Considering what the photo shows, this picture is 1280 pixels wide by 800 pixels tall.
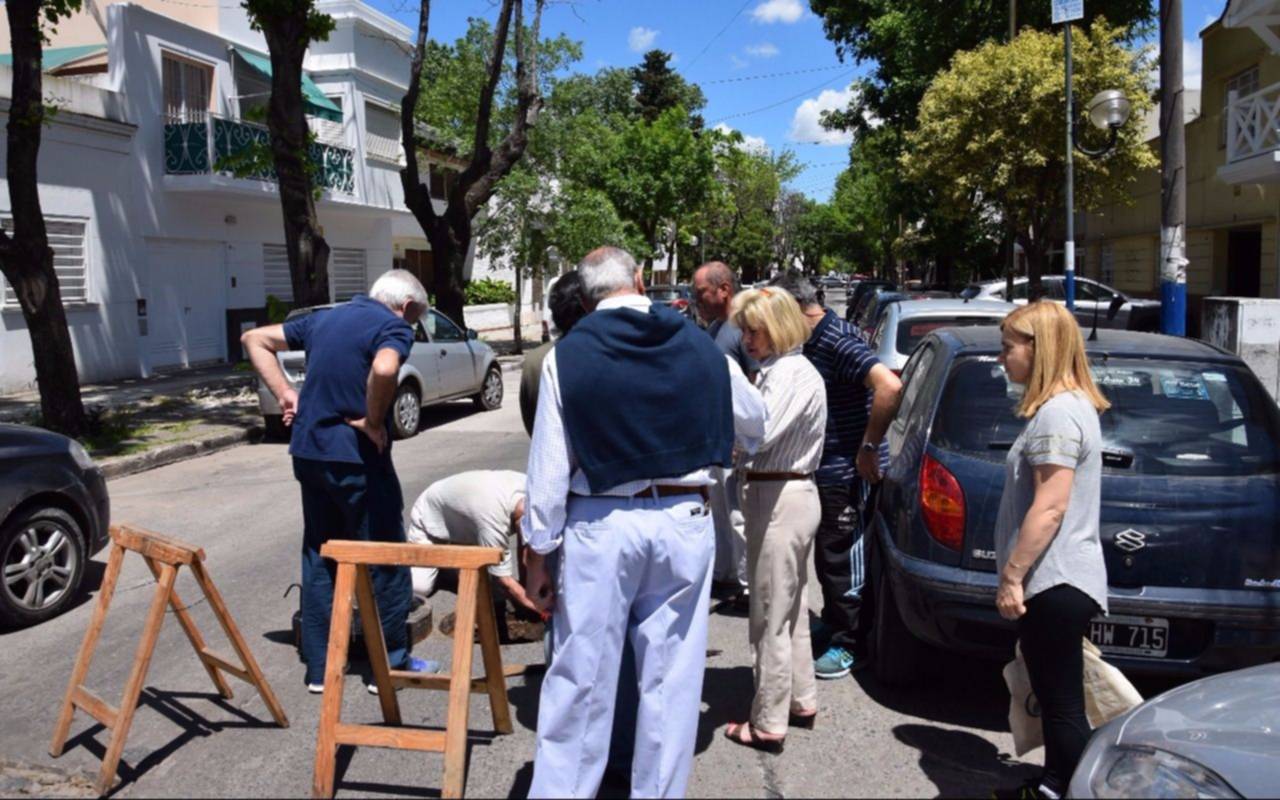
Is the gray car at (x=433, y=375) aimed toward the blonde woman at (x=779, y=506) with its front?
no

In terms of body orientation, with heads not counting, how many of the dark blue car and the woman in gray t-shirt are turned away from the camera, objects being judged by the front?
1

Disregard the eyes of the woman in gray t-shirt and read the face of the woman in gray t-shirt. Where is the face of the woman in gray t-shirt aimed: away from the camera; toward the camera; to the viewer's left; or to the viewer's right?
to the viewer's left

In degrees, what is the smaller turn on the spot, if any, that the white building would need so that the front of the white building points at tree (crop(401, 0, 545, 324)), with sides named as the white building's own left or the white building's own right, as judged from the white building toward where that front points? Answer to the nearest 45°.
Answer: approximately 45° to the white building's own left

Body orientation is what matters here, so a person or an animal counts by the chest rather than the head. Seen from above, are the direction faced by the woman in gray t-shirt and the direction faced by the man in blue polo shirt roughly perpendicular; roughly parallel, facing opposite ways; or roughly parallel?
roughly perpendicular

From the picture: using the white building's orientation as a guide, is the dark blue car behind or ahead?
ahead

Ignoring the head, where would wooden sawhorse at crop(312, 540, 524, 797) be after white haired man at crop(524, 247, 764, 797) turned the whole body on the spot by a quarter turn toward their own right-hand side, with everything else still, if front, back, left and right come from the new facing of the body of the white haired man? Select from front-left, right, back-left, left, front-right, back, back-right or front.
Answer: back-left

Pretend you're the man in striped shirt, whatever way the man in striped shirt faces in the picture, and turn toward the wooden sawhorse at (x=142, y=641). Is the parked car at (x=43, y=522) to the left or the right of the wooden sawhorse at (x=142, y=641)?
right

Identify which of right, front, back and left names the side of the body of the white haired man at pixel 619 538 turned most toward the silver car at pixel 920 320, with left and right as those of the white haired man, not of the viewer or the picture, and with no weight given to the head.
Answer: front

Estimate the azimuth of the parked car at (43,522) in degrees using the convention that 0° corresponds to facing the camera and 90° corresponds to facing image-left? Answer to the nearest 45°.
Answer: approximately 225°

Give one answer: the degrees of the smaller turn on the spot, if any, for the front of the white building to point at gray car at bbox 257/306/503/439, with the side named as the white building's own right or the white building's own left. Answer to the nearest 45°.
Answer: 0° — it already faces it

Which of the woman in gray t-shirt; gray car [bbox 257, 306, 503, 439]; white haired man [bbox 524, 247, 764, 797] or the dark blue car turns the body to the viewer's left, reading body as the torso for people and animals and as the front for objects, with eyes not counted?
the woman in gray t-shirt

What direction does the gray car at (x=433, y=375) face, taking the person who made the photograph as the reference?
facing away from the viewer and to the right of the viewer

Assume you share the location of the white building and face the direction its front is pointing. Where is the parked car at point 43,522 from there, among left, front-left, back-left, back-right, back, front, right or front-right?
front-right

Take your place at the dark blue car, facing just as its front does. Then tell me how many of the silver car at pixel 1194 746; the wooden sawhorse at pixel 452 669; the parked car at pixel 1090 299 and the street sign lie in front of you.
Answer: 2

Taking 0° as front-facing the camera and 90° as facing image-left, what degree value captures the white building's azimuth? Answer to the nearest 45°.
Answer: approximately 315°

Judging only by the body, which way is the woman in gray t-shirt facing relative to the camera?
to the viewer's left

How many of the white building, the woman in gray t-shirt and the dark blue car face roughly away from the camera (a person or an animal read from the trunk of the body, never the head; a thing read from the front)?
1

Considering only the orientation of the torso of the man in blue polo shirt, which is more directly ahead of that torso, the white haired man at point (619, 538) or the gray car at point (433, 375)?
the gray car

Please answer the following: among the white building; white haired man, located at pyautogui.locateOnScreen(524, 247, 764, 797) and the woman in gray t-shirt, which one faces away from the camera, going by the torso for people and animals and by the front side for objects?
the white haired man

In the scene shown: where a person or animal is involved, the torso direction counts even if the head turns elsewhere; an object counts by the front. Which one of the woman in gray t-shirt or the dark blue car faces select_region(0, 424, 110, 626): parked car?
the woman in gray t-shirt

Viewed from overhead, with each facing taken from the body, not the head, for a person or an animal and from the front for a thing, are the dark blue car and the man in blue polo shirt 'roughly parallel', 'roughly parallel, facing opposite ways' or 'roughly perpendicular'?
roughly parallel
